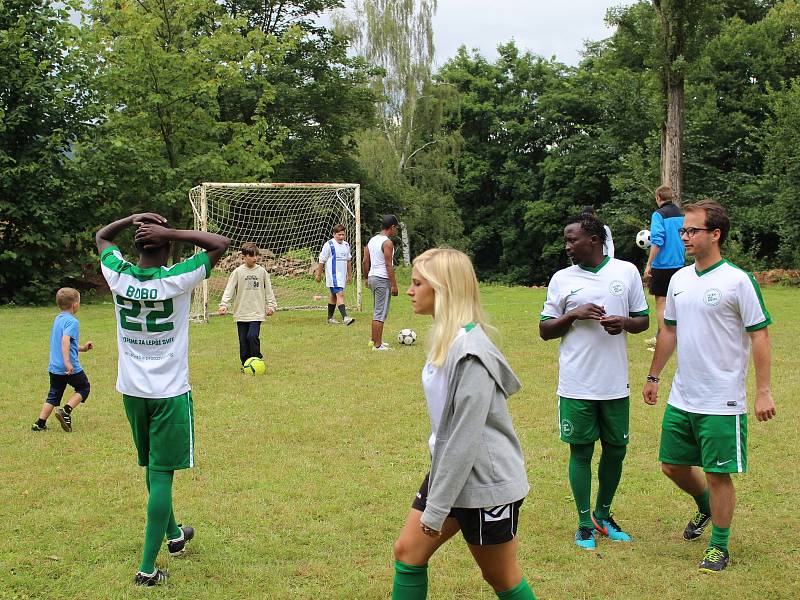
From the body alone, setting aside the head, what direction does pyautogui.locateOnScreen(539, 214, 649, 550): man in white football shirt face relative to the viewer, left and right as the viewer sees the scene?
facing the viewer

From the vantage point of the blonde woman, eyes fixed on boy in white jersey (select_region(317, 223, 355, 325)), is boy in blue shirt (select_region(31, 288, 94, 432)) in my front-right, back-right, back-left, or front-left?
front-left

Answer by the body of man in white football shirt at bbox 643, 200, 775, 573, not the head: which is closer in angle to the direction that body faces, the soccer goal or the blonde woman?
the blonde woman

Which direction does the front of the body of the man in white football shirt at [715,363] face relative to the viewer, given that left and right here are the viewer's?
facing the viewer and to the left of the viewer

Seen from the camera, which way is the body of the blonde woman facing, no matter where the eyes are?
to the viewer's left

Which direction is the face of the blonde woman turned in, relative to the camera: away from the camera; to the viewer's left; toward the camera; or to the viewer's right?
to the viewer's left

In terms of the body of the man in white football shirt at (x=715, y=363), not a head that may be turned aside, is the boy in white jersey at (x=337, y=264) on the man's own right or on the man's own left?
on the man's own right

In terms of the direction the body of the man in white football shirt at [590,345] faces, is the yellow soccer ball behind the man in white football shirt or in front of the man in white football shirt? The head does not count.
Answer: behind

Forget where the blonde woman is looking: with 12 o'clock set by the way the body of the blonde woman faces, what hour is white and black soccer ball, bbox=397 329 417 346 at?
The white and black soccer ball is roughly at 3 o'clock from the blonde woman.

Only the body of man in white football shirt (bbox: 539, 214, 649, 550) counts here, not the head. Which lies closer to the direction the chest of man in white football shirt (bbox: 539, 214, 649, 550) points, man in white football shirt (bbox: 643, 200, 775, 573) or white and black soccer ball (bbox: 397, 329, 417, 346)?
the man in white football shirt

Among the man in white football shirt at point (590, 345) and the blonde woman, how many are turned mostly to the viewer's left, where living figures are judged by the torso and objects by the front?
1

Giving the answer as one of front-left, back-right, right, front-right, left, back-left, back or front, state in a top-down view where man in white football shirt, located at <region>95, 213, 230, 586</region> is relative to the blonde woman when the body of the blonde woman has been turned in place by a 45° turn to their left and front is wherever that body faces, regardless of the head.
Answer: right

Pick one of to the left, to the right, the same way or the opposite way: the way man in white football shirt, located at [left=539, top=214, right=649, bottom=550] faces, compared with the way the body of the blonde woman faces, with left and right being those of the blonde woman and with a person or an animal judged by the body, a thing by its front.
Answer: to the left

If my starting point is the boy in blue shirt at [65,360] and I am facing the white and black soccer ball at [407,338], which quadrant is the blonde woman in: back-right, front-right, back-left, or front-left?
back-right
